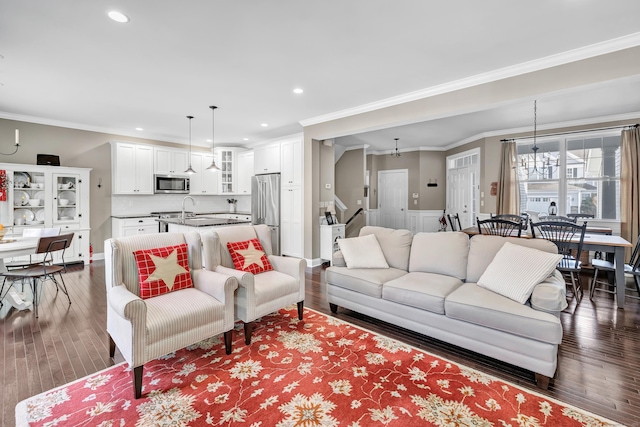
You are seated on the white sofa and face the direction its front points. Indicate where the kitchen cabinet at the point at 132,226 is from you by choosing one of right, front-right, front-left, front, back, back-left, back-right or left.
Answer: front-right

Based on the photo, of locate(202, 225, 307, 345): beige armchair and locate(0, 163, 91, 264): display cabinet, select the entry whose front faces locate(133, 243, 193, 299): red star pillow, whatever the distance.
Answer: the display cabinet

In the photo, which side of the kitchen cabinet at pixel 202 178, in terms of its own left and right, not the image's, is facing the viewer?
front

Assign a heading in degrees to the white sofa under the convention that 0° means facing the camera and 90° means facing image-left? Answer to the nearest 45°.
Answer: approximately 45°

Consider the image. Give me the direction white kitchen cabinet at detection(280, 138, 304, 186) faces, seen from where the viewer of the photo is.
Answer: facing the viewer and to the left of the viewer

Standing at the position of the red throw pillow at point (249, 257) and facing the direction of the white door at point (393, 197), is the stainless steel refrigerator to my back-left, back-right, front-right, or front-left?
front-left

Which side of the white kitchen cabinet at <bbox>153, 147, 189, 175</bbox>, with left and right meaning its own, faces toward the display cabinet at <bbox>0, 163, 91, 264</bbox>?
right

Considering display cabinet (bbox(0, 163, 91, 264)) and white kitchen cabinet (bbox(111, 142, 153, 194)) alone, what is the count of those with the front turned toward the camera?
2

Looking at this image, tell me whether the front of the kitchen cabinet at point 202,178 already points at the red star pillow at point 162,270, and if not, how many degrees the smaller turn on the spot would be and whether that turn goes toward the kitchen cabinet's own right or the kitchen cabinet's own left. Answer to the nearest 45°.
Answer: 0° — it already faces it

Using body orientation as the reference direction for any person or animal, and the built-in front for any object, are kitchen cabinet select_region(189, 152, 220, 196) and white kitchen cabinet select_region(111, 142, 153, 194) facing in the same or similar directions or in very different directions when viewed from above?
same or similar directions

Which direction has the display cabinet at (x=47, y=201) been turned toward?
toward the camera

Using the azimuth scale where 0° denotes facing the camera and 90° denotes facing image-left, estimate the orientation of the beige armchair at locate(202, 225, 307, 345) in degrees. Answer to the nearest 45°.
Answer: approximately 315°

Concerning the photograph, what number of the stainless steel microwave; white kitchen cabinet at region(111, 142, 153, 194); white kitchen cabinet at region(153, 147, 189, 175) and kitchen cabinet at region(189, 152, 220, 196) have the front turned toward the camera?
4

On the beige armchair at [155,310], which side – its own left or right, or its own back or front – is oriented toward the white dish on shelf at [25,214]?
back

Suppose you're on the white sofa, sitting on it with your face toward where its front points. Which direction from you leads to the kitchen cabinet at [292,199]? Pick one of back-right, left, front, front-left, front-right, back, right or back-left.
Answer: right

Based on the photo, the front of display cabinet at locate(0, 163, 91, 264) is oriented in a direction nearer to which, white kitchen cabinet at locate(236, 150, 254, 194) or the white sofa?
the white sofa

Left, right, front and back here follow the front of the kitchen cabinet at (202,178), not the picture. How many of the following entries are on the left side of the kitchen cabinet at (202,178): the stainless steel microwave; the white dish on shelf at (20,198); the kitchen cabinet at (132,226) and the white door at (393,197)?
1

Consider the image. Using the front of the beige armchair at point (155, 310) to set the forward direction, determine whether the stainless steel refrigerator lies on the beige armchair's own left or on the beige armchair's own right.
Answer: on the beige armchair's own left
